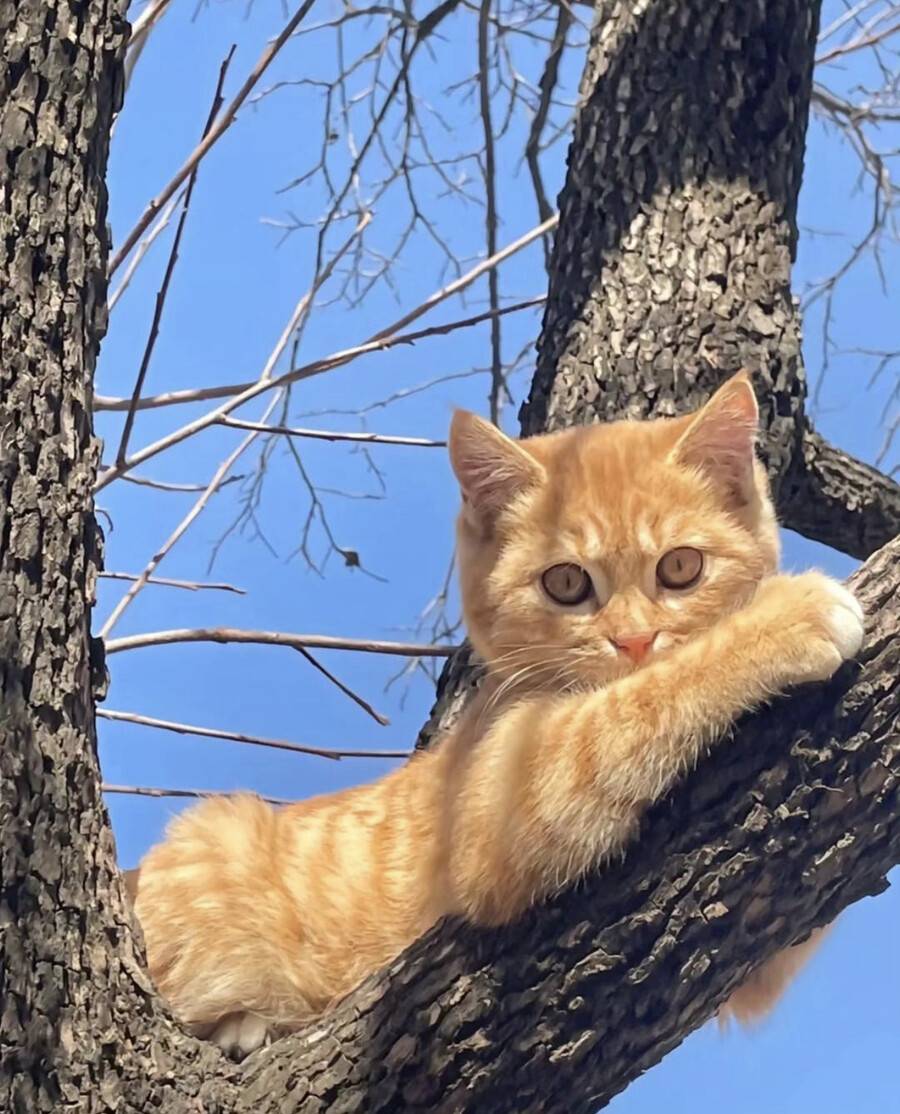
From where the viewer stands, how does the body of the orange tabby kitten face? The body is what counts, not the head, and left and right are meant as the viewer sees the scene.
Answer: facing to the right of the viewer
